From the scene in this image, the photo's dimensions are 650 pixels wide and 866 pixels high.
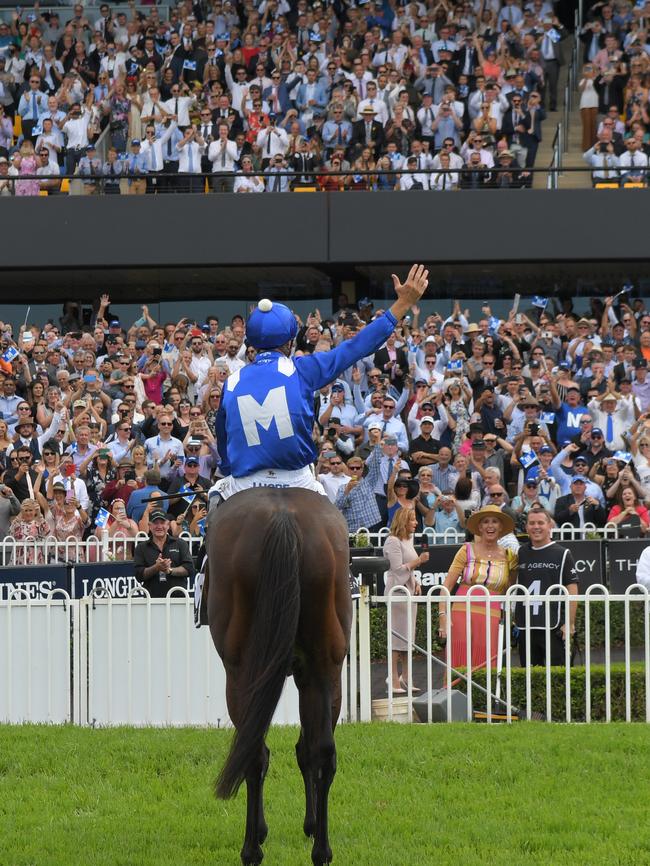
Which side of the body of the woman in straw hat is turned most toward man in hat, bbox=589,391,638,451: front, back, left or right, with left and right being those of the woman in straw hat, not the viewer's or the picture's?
back

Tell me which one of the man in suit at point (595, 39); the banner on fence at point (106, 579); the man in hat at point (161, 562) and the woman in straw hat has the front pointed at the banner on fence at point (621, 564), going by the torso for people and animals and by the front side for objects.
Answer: the man in suit

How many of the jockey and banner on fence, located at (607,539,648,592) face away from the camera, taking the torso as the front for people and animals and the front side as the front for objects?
1

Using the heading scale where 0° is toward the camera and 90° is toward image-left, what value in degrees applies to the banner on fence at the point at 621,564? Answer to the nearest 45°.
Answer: approximately 0°

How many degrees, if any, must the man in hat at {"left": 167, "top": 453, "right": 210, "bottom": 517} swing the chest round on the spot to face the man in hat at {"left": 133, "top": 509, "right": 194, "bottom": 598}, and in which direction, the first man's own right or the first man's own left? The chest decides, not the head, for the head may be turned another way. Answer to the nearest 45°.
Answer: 0° — they already face them

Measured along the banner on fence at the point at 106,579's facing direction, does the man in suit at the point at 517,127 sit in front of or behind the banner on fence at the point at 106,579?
behind

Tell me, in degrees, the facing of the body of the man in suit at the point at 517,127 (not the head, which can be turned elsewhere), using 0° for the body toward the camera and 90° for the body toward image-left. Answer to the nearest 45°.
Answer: approximately 0°

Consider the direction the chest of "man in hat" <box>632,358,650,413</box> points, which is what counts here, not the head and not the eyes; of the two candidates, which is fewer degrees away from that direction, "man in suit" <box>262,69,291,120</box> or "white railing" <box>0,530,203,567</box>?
the white railing
